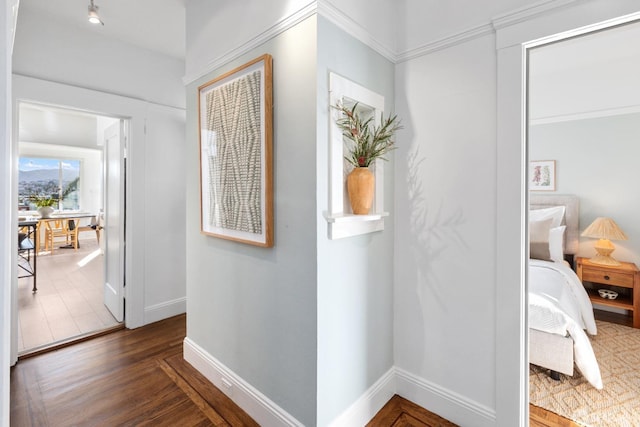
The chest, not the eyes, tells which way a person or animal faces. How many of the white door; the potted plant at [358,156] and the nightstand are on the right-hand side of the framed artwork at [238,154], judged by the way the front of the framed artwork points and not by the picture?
1

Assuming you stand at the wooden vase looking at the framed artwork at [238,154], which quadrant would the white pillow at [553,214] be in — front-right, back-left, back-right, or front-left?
back-right

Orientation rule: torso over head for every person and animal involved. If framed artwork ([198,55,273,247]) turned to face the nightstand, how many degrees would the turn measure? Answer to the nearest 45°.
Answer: approximately 135° to its left

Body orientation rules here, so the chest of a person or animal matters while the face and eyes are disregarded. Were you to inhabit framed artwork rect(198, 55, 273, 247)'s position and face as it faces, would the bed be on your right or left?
on your left

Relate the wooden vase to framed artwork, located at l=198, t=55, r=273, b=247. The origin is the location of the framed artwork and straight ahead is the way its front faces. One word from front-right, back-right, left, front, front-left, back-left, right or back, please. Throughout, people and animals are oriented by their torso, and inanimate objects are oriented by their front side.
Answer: left

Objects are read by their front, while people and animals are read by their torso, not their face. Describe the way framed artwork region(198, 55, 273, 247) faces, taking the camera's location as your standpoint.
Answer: facing the viewer and to the left of the viewer

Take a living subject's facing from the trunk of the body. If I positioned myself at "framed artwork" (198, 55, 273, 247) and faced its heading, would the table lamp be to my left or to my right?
on my left

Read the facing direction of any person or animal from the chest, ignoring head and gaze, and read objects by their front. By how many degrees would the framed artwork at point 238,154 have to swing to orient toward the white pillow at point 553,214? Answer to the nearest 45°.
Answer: approximately 135° to its left

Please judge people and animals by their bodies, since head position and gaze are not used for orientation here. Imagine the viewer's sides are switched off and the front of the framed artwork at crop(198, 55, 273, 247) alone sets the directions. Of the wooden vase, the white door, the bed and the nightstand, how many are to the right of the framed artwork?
1

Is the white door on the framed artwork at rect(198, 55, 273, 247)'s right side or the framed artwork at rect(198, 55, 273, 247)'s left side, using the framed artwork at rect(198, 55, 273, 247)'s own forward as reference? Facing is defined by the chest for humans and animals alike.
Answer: on its right

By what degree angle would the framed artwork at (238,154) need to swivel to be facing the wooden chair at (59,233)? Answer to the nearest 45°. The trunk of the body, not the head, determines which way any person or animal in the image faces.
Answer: approximately 90° to its right
